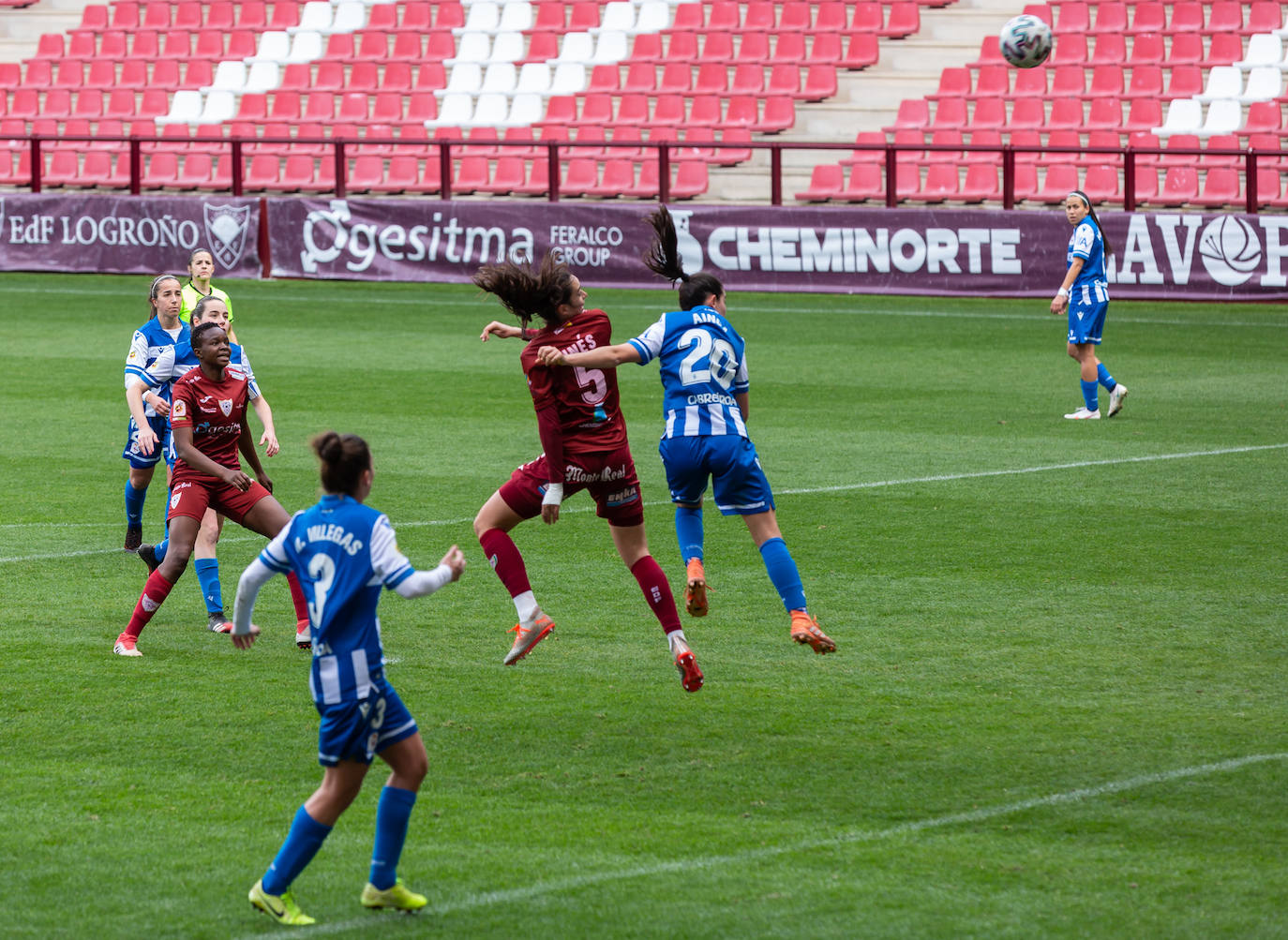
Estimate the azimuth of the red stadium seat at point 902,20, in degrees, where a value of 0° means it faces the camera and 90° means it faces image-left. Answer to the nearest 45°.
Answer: approximately 45°

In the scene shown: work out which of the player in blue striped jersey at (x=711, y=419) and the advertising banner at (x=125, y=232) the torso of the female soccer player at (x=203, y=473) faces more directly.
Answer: the player in blue striped jersey

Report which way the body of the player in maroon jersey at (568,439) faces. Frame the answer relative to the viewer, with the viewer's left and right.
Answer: facing away from the viewer and to the left of the viewer

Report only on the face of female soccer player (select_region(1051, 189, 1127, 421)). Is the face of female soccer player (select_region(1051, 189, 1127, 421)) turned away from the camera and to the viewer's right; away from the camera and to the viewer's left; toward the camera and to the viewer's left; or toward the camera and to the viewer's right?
toward the camera and to the viewer's left

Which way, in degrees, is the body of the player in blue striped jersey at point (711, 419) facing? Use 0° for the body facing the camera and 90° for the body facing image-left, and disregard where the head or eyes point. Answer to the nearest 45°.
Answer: approximately 180°

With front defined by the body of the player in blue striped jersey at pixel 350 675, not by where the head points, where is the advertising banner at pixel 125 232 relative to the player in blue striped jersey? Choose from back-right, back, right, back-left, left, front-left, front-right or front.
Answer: front-left

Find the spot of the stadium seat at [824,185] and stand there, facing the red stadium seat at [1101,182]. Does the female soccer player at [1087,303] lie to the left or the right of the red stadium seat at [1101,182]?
right

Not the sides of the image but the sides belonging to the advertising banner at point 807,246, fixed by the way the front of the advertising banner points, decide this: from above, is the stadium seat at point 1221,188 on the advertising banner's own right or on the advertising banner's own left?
on the advertising banner's own left

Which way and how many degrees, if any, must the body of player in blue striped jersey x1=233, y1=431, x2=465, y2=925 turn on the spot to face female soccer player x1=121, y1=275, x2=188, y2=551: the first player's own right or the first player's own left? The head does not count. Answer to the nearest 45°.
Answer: approximately 45° to the first player's own left

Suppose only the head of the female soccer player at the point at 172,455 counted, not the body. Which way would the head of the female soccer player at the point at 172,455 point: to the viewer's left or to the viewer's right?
to the viewer's right
